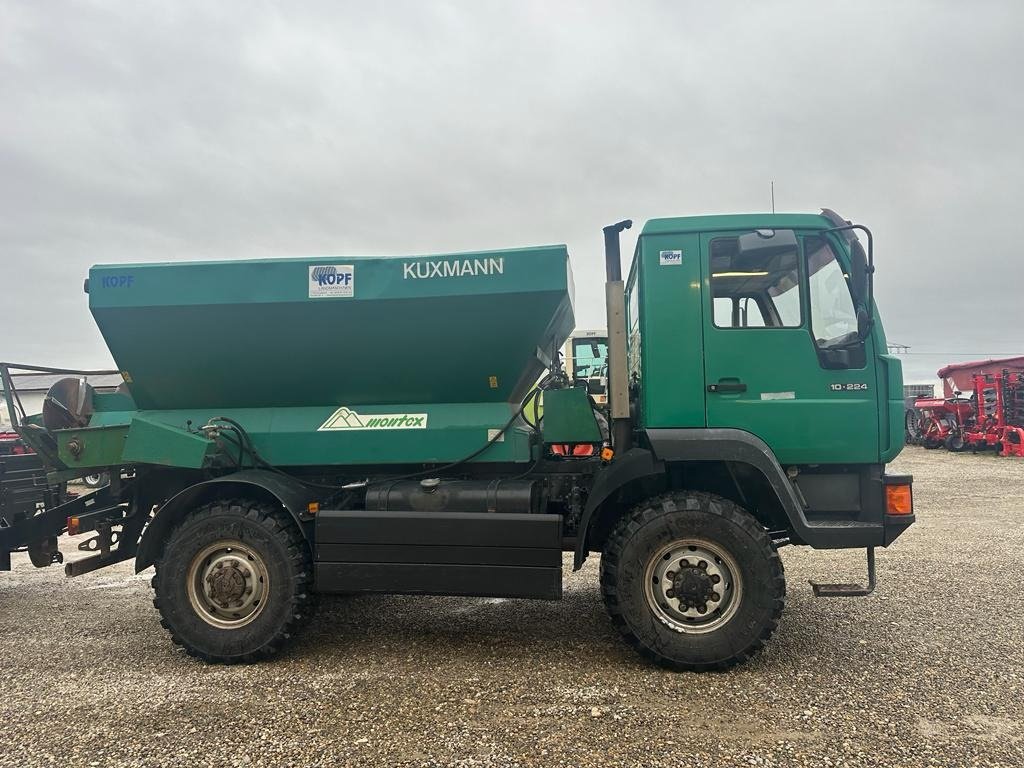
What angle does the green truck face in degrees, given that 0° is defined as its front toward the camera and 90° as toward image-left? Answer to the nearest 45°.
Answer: approximately 270°

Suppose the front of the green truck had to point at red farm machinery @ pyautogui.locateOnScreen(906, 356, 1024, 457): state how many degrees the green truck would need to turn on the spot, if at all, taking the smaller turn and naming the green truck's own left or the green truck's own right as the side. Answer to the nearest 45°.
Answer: approximately 45° to the green truck's own left
